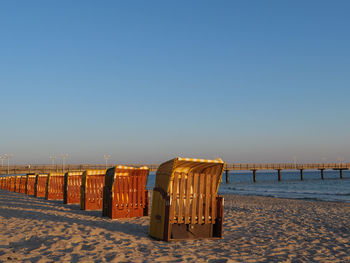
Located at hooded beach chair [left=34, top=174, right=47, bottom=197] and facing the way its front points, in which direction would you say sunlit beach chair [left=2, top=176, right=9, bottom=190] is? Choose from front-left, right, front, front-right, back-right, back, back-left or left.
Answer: back-left

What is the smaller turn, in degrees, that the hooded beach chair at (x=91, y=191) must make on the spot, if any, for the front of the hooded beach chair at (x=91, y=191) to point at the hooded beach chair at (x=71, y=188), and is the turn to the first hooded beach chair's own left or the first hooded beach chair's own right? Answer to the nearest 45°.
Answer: approximately 135° to the first hooded beach chair's own left

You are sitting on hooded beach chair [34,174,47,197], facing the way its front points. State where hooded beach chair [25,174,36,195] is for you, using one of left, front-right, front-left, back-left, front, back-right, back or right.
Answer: back-left

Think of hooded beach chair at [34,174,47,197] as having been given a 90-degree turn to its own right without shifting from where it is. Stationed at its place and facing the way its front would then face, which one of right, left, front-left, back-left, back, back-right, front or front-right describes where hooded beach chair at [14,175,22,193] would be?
back-right

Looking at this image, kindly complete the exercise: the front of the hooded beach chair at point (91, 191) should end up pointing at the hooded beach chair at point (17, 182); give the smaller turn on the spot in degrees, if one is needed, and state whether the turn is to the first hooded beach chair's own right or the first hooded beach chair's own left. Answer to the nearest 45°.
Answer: approximately 135° to the first hooded beach chair's own left
